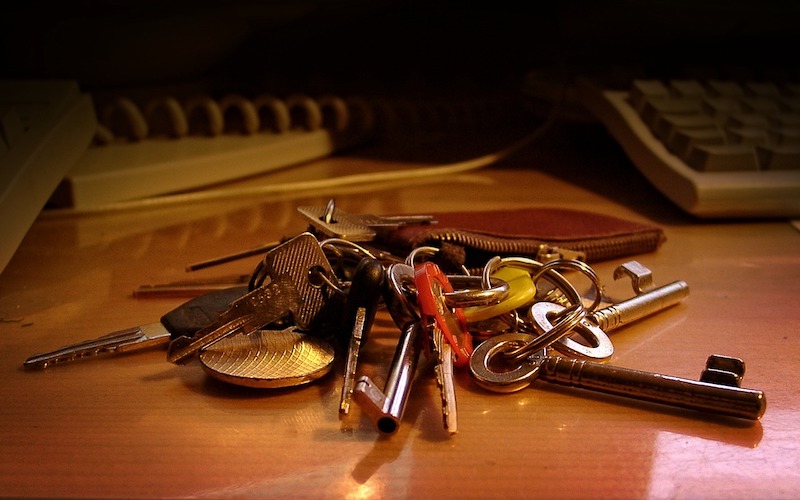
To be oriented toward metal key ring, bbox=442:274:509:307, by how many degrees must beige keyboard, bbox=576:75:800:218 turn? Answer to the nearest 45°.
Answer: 0° — it already faces it

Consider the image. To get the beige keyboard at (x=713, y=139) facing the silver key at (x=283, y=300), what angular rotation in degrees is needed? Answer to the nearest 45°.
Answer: approximately 45° to its right

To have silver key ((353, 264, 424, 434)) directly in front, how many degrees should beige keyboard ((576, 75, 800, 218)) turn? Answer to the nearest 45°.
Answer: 0° — it already faces it

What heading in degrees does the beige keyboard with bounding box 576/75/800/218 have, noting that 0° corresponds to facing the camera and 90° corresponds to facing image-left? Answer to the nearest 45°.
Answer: approximately 0°

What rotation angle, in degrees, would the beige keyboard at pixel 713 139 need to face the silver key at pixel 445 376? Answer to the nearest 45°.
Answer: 0° — it already faces it
